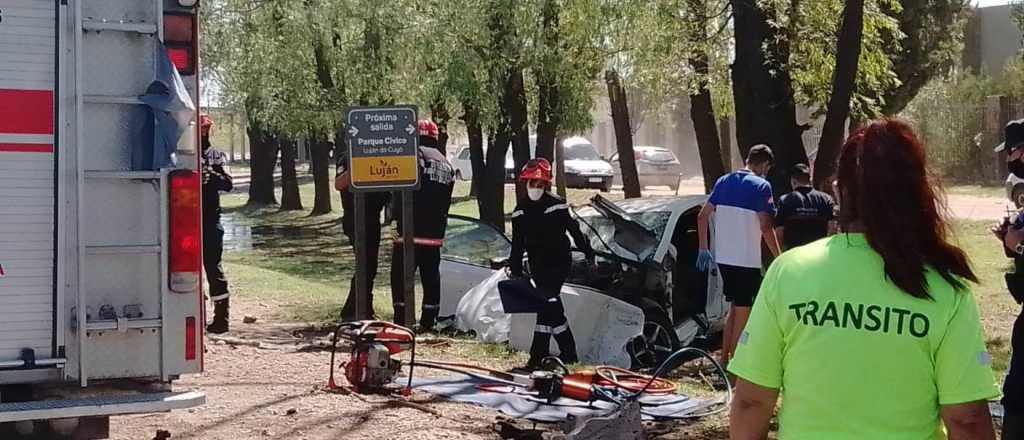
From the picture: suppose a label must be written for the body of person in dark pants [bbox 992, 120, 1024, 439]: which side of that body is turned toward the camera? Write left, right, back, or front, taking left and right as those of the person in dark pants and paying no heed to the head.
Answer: left

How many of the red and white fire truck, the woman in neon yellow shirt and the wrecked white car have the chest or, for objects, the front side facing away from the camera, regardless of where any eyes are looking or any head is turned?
2

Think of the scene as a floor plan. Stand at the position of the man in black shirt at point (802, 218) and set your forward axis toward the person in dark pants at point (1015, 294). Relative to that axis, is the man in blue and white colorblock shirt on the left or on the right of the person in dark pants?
right

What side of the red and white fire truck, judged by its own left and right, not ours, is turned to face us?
back

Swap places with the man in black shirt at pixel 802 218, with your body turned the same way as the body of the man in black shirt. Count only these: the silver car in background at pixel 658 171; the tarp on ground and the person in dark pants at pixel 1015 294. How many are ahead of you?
1

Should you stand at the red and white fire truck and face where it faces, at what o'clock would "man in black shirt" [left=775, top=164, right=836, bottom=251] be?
The man in black shirt is roughly at 2 o'clock from the red and white fire truck.

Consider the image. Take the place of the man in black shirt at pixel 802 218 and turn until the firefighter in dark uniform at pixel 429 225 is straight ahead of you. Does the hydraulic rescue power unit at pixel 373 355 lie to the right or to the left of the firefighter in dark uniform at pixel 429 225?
left

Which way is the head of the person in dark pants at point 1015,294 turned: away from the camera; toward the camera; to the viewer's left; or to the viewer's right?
to the viewer's left

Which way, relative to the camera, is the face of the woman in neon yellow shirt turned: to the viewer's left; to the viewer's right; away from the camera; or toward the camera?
away from the camera

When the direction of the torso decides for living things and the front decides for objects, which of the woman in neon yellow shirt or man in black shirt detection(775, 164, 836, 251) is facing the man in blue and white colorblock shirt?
the woman in neon yellow shirt

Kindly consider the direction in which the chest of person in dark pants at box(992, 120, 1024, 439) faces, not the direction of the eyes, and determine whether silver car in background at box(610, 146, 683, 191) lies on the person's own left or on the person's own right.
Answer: on the person's own right
